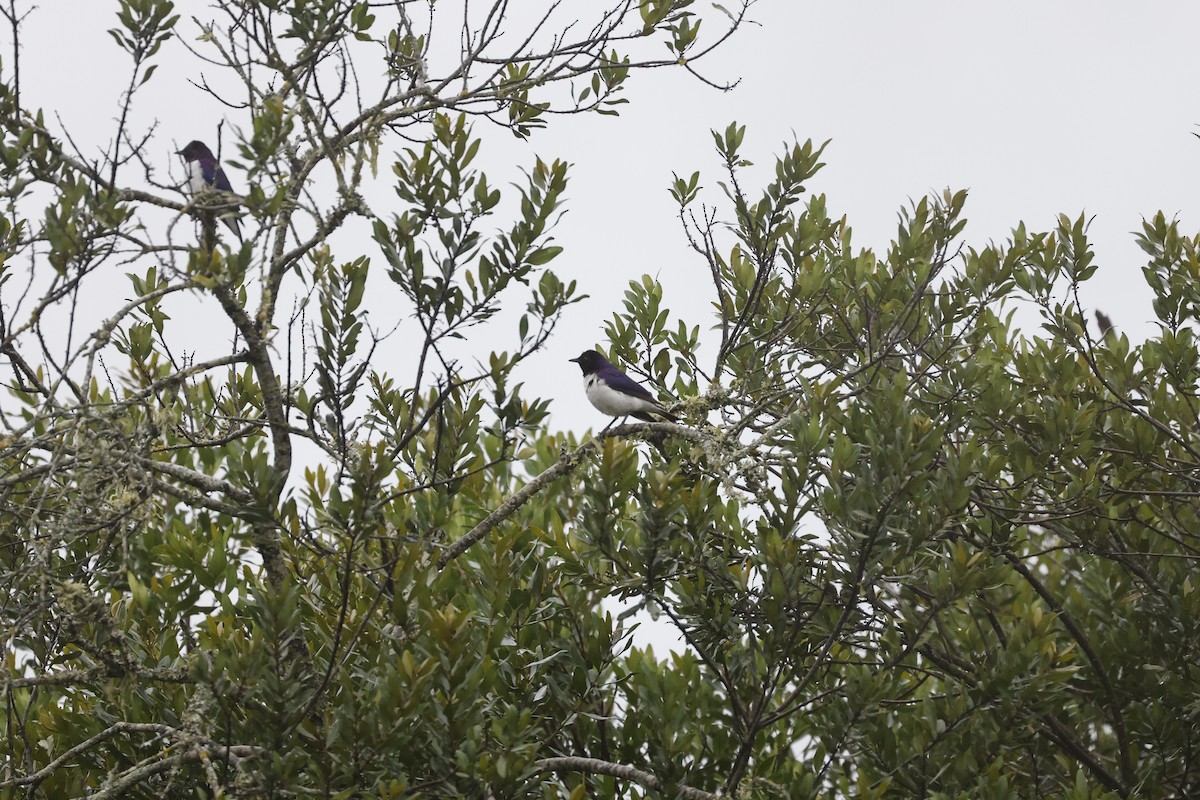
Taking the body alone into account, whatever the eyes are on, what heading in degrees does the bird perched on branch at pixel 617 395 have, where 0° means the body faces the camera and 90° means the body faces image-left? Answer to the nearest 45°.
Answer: approximately 90°
